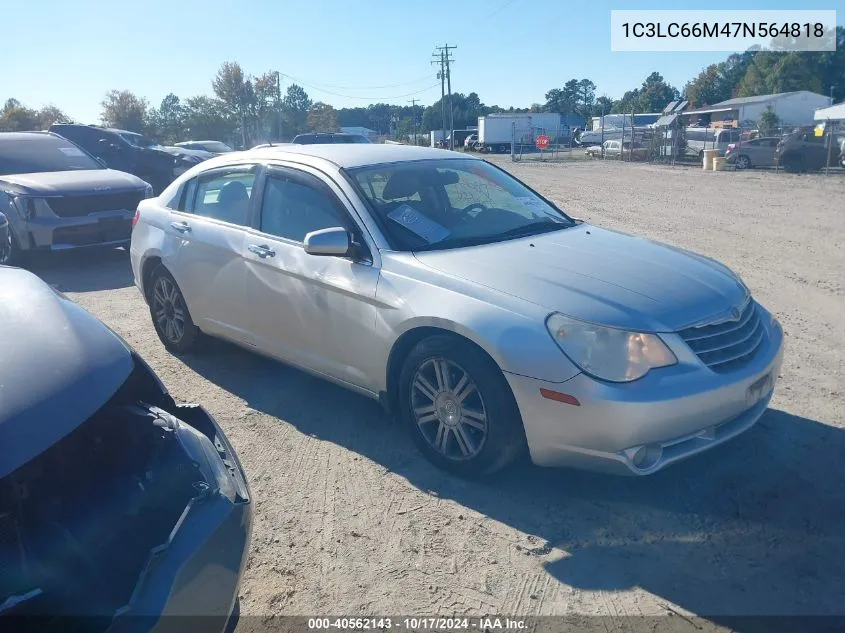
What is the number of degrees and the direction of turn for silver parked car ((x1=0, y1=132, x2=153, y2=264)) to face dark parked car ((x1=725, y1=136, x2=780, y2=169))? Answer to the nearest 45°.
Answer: approximately 90° to its left

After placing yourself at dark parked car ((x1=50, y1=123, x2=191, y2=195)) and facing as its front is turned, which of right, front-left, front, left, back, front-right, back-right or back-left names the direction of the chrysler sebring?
front-right

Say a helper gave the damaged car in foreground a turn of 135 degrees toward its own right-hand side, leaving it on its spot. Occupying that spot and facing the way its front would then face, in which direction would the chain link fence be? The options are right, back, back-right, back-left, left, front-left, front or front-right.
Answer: back-right

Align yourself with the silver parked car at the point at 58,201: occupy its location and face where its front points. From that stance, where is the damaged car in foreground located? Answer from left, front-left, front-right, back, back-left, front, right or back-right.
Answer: front-right

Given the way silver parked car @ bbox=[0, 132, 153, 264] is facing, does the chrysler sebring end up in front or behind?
in front

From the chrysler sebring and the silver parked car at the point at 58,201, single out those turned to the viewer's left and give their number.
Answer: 0

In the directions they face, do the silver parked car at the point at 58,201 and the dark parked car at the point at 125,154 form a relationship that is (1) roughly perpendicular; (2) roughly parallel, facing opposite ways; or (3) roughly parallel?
roughly parallel

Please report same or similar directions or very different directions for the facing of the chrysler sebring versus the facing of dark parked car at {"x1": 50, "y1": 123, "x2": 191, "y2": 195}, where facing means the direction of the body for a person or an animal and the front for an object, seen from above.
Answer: same or similar directions

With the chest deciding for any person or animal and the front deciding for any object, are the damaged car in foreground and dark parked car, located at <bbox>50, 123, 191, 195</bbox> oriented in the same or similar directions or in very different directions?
same or similar directions

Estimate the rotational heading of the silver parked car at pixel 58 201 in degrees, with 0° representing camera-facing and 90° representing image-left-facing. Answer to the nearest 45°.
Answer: approximately 315°

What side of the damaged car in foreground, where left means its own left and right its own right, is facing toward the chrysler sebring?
left

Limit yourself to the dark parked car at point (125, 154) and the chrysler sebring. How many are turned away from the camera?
0

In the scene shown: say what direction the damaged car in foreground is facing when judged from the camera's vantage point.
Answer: facing the viewer and to the right of the viewer

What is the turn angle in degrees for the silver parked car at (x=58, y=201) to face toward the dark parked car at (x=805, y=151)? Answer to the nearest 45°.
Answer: approximately 45° to its left

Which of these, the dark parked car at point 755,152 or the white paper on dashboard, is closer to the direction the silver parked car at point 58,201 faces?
the white paper on dashboard

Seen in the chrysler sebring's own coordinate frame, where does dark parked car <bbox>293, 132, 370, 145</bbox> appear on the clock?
The dark parked car is roughly at 7 o'clock from the chrysler sebring.

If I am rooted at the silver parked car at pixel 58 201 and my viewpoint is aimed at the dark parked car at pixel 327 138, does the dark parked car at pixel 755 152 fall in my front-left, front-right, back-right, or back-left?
front-right
